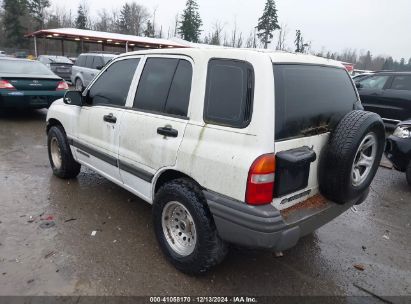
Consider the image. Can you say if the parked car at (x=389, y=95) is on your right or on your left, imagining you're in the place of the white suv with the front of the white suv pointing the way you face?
on your right

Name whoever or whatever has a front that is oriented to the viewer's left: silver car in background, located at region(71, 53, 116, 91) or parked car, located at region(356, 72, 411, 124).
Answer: the parked car

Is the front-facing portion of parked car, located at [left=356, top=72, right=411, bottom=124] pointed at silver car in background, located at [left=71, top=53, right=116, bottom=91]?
yes

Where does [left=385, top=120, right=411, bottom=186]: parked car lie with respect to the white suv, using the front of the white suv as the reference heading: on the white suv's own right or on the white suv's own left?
on the white suv's own right

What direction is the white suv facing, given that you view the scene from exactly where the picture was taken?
facing away from the viewer and to the left of the viewer

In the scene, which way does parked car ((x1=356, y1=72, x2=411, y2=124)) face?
to the viewer's left

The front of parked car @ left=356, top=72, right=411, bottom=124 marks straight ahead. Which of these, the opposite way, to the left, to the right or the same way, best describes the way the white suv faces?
the same way

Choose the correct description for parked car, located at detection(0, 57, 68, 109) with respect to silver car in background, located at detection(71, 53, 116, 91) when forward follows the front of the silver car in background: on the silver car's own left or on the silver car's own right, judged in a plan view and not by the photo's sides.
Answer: on the silver car's own right

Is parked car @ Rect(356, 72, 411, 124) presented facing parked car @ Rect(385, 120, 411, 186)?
no

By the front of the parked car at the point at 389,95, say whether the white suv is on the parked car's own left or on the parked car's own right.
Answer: on the parked car's own left

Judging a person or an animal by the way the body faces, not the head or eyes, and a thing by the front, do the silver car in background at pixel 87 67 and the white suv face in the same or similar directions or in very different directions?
very different directions

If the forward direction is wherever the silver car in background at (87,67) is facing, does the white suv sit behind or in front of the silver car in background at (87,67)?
in front

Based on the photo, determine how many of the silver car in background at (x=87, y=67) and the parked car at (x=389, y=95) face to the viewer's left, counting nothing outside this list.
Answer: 1

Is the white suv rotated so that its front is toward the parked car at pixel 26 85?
yes

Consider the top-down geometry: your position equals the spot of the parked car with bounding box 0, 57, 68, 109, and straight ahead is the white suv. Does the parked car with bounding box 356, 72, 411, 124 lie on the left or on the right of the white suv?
left
